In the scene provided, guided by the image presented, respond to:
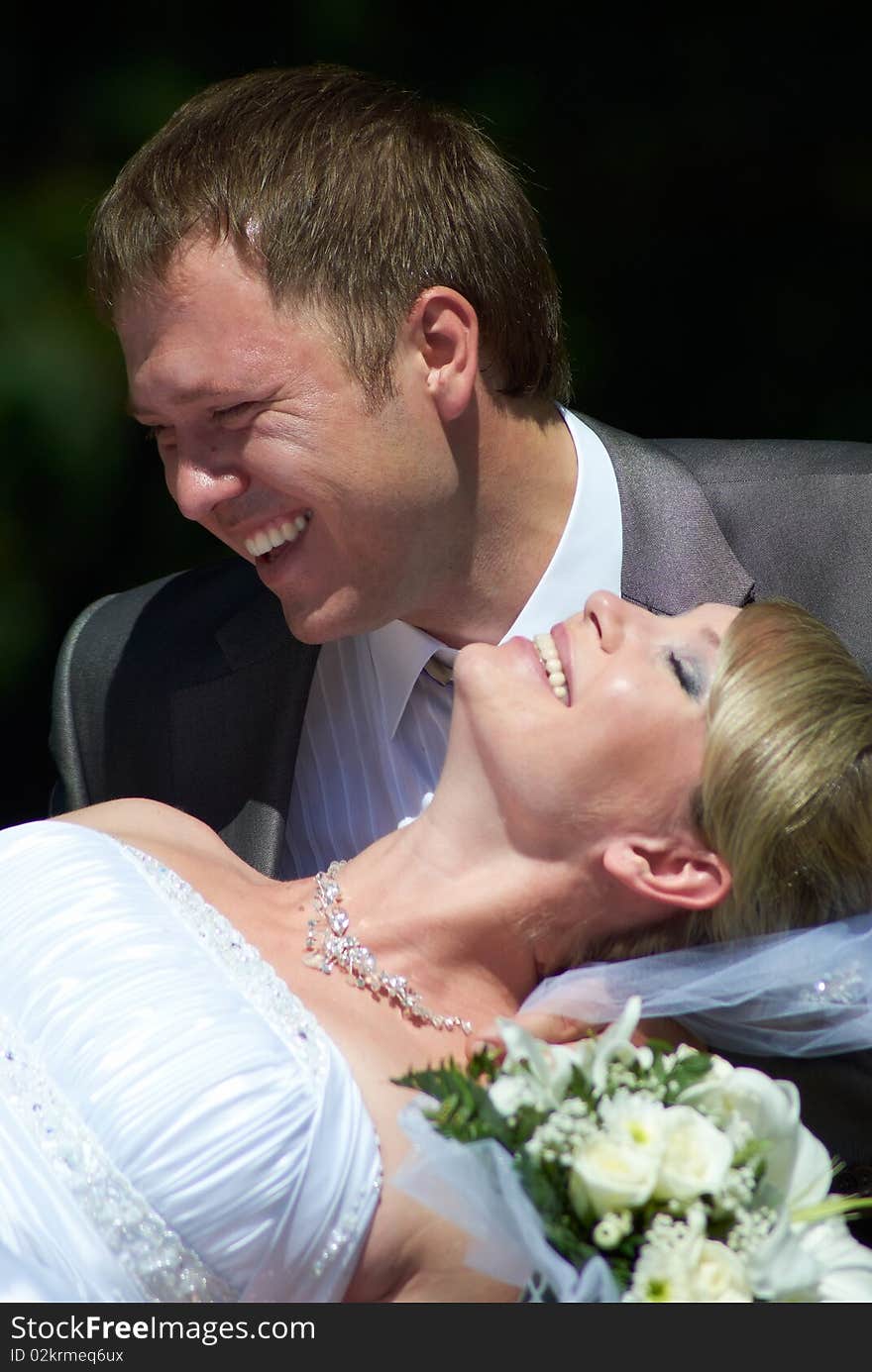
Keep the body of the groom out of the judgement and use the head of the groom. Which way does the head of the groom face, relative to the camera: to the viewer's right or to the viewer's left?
to the viewer's left

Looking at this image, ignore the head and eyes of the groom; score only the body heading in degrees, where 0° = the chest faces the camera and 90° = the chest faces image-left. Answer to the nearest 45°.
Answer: approximately 45°
